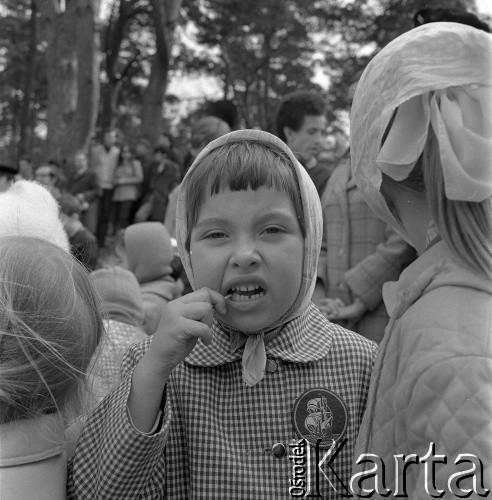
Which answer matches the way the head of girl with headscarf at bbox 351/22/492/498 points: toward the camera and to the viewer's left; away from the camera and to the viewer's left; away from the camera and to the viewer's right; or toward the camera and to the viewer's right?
away from the camera and to the viewer's left

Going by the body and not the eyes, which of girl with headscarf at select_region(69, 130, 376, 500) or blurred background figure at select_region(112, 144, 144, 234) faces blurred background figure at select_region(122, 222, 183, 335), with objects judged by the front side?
blurred background figure at select_region(112, 144, 144, 234)

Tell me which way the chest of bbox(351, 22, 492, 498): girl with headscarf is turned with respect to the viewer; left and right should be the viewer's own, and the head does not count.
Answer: facing away from the viewer and to the left of the viewer

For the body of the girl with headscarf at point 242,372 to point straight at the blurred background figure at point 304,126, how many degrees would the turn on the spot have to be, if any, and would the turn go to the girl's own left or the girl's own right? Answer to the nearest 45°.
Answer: approximately 180°

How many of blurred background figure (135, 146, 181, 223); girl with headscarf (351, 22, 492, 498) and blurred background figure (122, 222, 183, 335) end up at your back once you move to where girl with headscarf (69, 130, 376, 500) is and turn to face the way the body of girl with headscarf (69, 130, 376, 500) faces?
2

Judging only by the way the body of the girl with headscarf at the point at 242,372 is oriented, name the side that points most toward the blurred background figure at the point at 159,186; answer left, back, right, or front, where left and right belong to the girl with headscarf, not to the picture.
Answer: back

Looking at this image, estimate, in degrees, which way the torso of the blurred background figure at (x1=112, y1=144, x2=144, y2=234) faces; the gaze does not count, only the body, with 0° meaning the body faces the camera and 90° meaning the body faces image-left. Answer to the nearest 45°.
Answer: approximately 0°

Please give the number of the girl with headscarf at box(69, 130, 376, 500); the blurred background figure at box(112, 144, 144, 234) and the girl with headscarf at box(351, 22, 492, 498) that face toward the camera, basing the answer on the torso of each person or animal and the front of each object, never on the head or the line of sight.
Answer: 2

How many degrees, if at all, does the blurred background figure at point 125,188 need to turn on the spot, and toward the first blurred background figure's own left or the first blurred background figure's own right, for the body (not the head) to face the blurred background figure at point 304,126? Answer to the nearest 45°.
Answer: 0° — they already face them

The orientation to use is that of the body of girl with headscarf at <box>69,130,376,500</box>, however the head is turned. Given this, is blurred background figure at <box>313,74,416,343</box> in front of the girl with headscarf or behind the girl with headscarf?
behind

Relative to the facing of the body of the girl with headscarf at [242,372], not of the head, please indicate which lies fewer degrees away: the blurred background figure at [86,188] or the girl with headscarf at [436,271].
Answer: the girl with headscarf

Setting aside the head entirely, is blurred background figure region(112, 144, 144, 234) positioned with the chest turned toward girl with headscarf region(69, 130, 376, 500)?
yes
